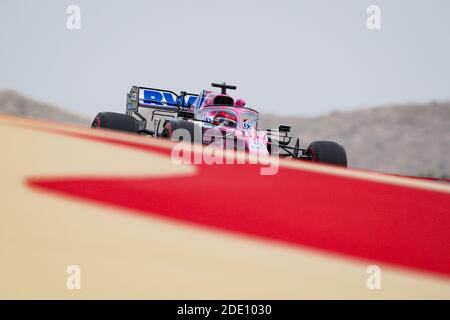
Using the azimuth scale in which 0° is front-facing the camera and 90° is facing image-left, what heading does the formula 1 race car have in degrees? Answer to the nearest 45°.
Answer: approximately 315°
